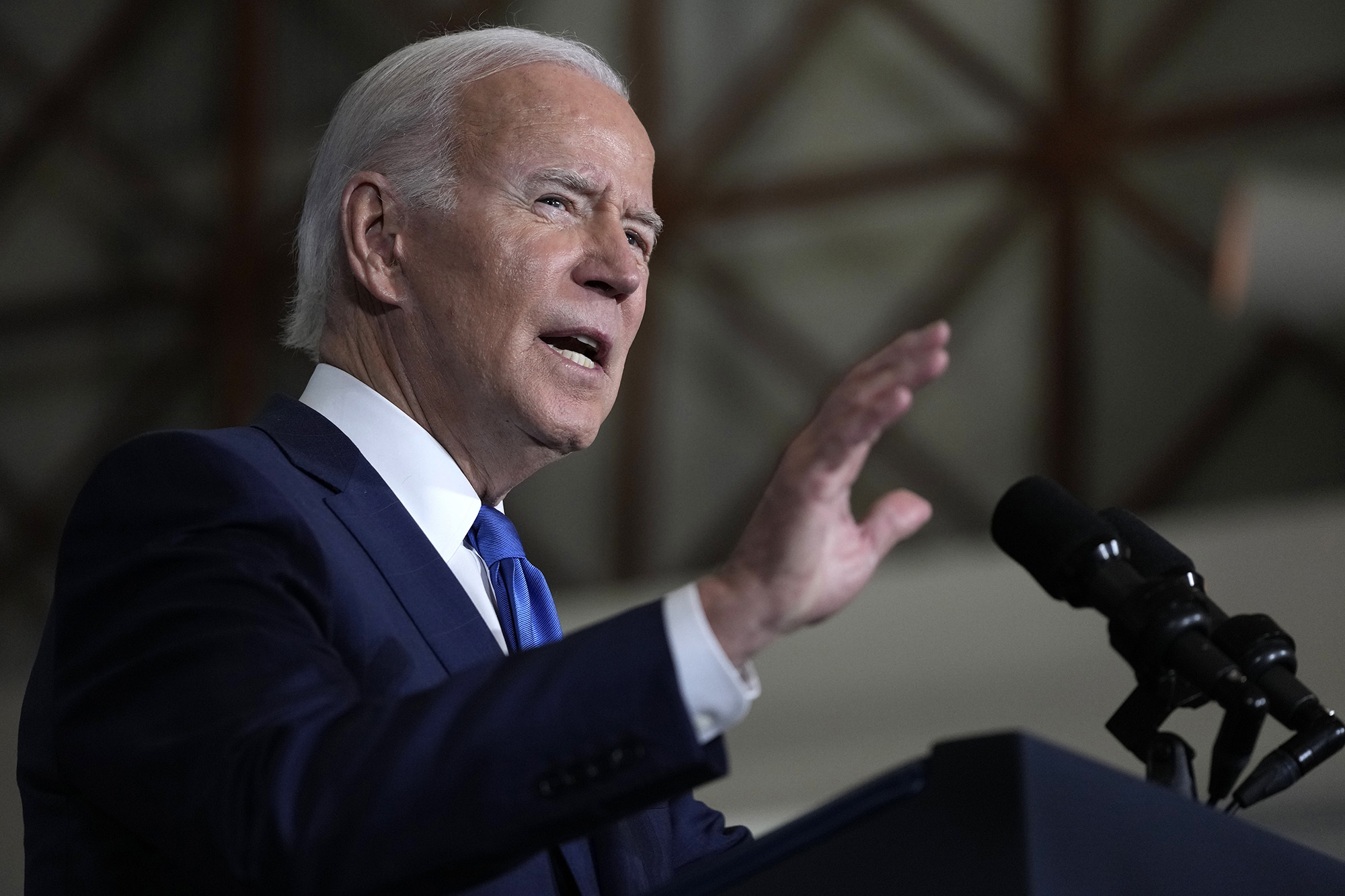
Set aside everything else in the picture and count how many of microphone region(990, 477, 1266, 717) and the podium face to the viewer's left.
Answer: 1

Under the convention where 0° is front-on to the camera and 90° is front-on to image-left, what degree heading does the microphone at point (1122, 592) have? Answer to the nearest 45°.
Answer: approximately 90°

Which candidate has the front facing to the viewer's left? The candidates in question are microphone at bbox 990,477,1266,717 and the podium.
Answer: the microphone
